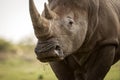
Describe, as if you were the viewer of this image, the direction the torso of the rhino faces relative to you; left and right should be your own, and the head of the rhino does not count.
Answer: facing the viewer and to the left of the viewer

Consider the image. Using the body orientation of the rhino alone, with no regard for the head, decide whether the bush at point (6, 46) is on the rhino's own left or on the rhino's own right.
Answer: on the rhino's own right
